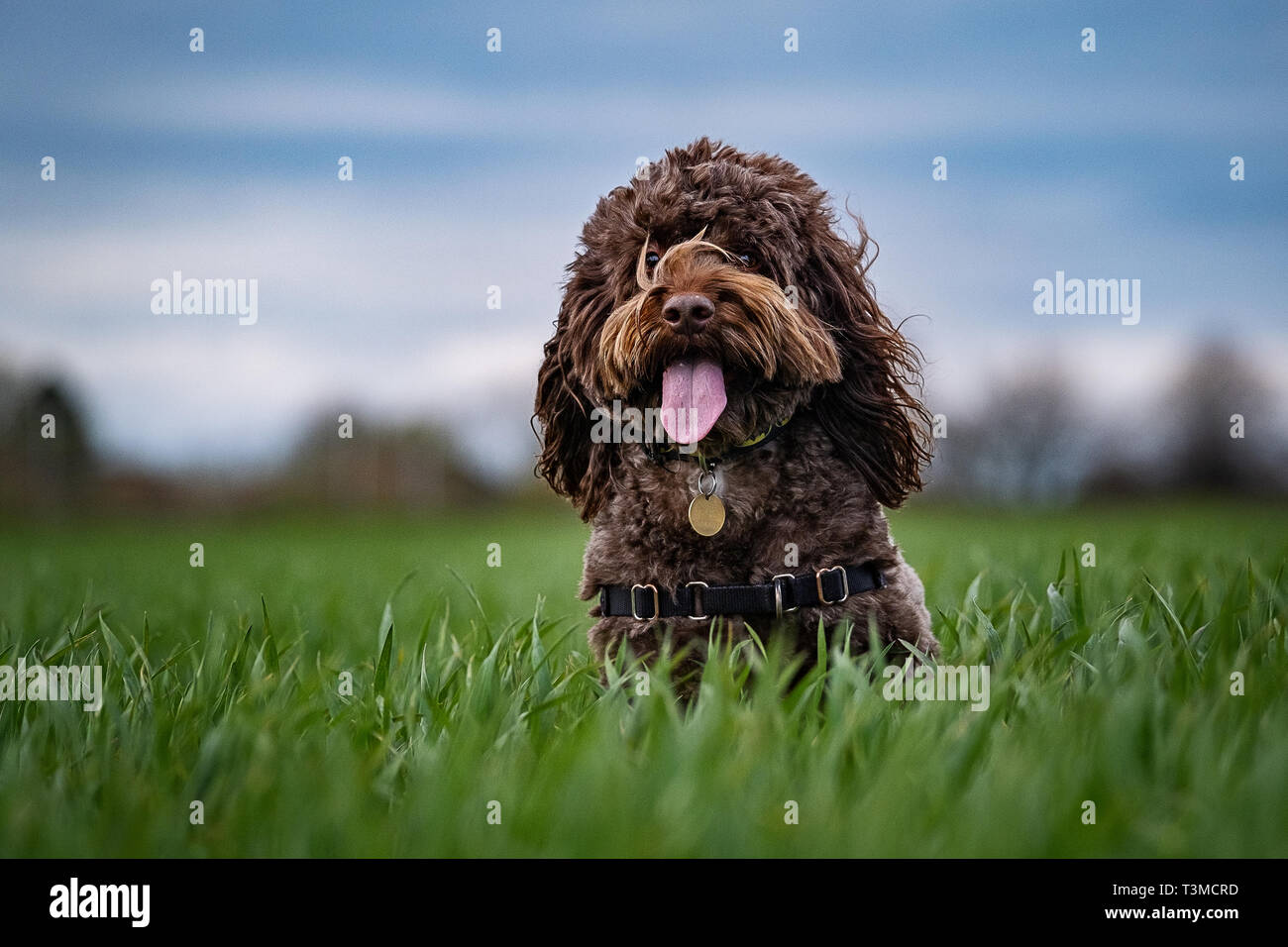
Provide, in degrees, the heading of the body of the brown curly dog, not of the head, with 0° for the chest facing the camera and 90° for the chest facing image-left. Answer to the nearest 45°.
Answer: approximately 0°
